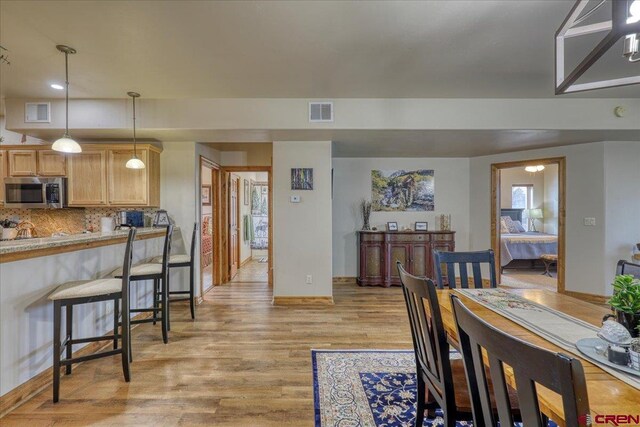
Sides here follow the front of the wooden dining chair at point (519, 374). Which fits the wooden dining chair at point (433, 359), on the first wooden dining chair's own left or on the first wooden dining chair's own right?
on the first wooden dining chair's own left

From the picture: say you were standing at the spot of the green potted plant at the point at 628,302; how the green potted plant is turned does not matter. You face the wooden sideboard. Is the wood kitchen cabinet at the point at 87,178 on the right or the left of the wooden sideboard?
left

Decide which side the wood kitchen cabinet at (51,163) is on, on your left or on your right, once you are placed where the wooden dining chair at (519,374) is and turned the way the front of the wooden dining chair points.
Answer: on your left

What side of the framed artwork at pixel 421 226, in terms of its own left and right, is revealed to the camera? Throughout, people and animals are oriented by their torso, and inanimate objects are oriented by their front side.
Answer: front

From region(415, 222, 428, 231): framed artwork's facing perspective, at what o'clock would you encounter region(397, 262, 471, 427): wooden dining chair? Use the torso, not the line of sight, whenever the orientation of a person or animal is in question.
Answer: The wooden dining chair is roughly at 12 o'clock from the framed artwork.

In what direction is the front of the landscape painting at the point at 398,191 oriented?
toward the camera

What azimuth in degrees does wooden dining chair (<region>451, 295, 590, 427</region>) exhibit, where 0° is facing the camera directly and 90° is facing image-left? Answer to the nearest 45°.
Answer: approximately 225°

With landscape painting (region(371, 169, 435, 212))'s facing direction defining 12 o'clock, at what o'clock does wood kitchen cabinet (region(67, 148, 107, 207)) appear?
The wood kitchen cabinet is roughly at 2 o'clock from the landscape painting.

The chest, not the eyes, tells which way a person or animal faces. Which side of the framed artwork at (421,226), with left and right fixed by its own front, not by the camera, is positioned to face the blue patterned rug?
front

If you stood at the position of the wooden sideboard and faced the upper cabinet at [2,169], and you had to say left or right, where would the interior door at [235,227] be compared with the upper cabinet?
right

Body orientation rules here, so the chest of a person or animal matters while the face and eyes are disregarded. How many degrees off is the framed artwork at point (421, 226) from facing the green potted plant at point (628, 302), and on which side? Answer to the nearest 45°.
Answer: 0° — it already faces it

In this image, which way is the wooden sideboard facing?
toward the camera

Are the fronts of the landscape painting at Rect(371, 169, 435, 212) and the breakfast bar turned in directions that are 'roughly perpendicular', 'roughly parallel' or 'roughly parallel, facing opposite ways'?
roughly perpendicular

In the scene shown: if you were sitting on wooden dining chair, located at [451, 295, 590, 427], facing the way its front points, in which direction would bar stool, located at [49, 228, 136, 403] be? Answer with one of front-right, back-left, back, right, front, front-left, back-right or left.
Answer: back-left

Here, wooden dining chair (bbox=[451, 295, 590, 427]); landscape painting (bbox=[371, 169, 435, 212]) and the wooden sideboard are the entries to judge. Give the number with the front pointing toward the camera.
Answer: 2
